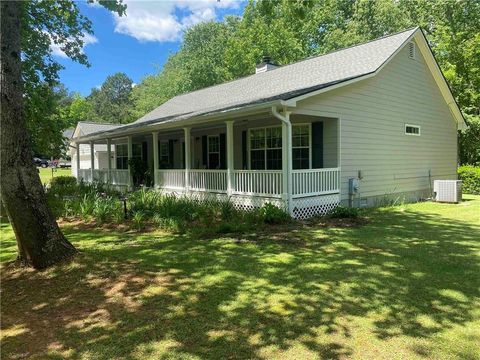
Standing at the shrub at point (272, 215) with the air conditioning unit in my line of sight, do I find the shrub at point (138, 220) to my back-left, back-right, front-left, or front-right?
back-left

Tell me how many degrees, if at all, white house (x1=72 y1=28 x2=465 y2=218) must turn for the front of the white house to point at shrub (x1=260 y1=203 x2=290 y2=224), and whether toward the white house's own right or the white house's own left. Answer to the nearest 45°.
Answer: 0° — it already faces it

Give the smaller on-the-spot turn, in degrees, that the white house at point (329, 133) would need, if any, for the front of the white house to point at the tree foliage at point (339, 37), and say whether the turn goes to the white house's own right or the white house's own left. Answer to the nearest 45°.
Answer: approximately 135° to the white house's own right

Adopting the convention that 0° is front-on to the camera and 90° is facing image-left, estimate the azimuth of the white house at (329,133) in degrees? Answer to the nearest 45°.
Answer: approximately 45°

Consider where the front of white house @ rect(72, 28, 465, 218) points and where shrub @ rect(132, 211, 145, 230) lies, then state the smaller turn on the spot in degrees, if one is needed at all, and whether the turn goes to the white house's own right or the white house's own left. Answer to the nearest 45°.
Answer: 0° — it already faces it

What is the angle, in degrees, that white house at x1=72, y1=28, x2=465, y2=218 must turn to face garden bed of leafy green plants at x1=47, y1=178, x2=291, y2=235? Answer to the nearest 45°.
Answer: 0° — it already faces it
